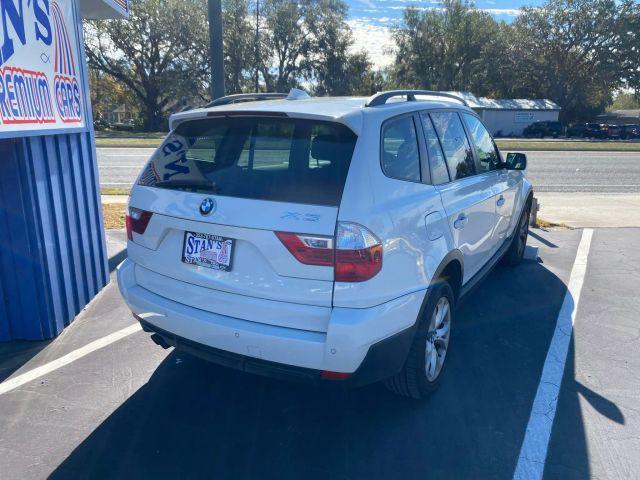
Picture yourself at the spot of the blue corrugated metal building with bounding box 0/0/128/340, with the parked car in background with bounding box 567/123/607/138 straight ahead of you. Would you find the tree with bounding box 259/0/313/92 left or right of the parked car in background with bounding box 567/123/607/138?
left

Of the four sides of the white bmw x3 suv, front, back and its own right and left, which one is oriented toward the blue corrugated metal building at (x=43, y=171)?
left

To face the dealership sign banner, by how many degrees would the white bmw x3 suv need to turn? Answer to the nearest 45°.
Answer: approximately 90° to its left

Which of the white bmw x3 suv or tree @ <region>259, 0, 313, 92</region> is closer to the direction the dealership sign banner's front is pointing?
the white bmw x3 suv

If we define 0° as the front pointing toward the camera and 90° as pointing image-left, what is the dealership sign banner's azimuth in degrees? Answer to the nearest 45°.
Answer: approximately 315°

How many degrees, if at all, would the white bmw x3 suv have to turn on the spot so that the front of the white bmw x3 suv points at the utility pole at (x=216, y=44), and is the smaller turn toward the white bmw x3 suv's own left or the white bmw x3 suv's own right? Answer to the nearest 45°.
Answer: approximately 45° to the white bmw x3 suv's own left

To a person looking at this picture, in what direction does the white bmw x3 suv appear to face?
facing away from the viewer and to the right of the viewer
